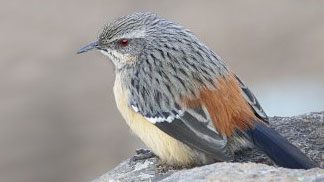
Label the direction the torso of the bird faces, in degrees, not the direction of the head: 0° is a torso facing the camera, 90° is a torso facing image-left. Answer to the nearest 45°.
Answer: approximately 90°
